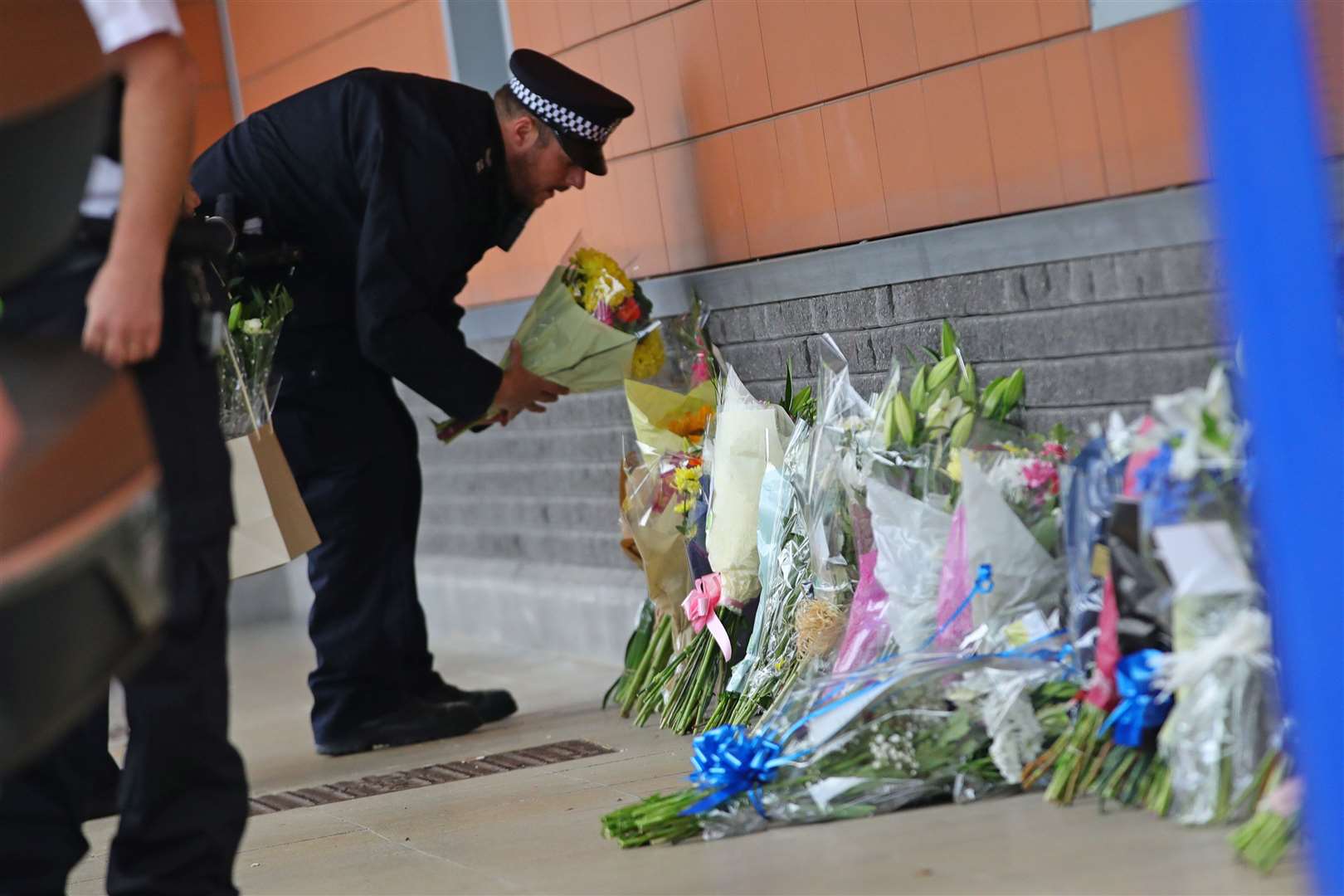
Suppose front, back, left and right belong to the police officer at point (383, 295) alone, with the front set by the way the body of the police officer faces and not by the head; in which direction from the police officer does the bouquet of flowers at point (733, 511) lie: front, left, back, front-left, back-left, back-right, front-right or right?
front-right

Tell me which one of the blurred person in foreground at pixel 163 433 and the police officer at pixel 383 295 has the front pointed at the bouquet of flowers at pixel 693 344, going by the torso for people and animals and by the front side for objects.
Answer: the police officer

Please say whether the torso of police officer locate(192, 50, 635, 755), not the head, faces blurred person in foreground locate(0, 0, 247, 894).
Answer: no

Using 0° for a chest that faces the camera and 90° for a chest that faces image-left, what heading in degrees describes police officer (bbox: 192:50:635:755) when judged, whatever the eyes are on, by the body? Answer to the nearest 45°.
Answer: approximately 270°

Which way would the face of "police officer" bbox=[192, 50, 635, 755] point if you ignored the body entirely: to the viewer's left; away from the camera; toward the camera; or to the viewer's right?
to the viewer's right

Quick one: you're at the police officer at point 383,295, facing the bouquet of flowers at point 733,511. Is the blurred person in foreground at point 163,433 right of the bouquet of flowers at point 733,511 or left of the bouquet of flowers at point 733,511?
right

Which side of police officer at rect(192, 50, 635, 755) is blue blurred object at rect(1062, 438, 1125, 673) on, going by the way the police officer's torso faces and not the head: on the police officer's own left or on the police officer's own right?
on the police officer's own right
